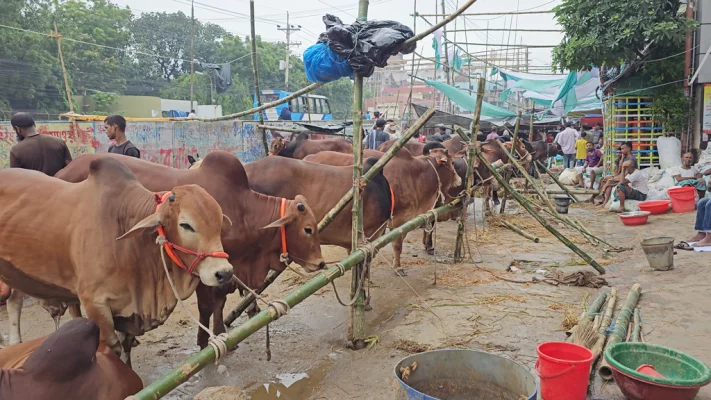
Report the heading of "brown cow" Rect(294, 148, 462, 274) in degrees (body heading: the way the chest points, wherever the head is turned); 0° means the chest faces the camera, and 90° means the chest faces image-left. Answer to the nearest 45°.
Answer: approximately 270°

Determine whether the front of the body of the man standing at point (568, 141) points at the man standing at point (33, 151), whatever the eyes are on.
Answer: no

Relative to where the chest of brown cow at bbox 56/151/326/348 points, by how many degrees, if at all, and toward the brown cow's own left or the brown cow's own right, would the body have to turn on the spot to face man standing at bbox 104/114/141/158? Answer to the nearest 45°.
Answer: approximately 135° to the brown cow's own left

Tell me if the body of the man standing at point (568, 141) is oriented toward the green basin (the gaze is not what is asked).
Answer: no

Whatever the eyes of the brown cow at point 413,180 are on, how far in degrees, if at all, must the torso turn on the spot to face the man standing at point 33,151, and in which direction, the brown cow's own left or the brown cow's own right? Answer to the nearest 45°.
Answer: approximately 135° to the brown cow's own right

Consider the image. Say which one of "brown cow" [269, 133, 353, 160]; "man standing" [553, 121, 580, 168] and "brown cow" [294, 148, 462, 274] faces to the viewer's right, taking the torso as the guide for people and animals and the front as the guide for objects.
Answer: "brown cow" [294, 148, 462, 274]

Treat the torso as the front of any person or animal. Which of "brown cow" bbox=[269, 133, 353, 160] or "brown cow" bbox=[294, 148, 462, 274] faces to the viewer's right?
"brown cow" bbox=[294, 148, 462, 274]

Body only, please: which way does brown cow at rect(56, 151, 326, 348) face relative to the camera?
to the viewer's right
